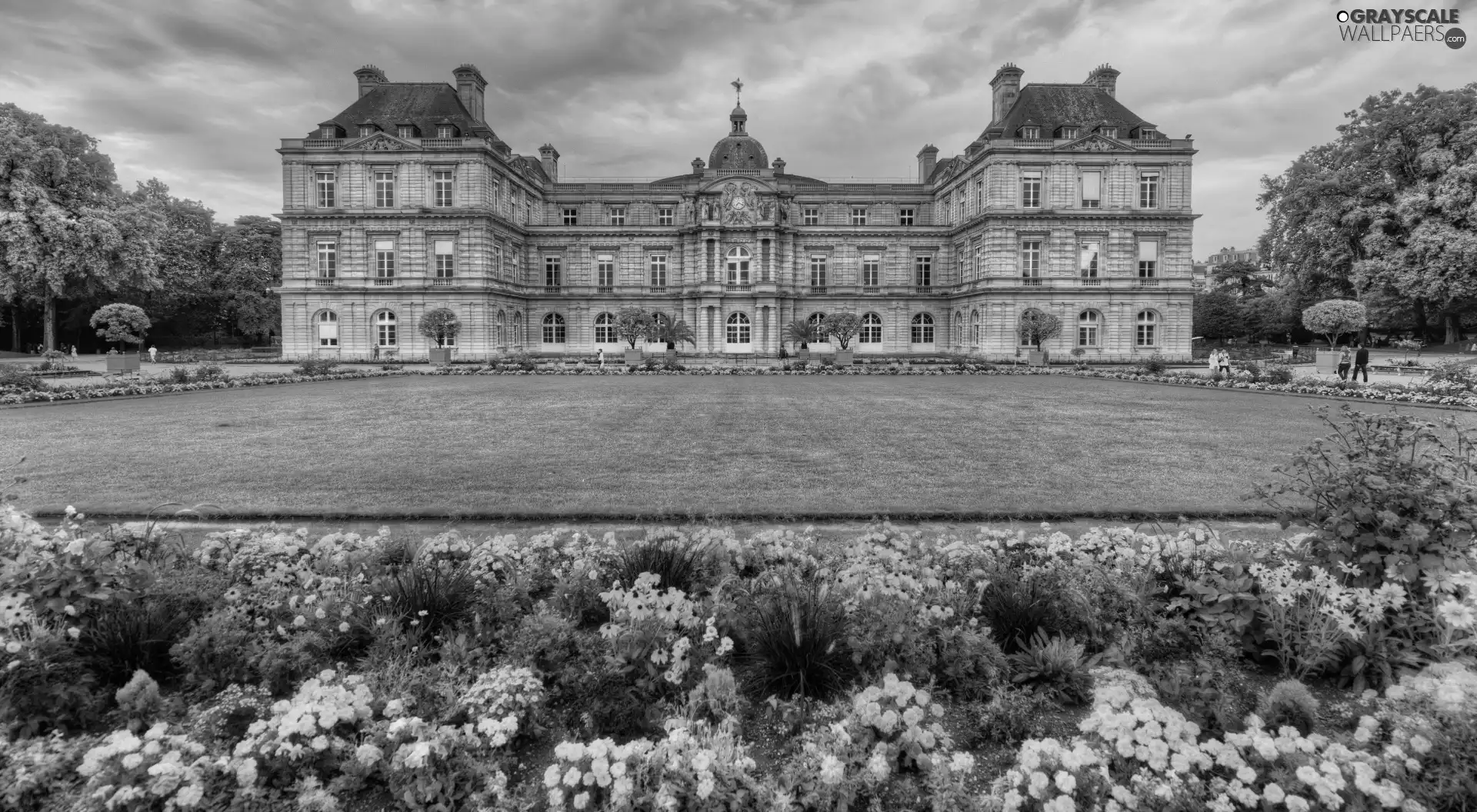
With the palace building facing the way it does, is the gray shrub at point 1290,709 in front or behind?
in front

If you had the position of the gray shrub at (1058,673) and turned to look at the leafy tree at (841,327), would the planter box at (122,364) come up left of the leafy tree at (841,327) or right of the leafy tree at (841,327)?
left

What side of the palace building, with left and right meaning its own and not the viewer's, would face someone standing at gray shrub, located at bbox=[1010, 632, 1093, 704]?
front

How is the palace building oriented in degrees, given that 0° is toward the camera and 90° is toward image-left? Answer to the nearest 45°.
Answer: approximately 0°

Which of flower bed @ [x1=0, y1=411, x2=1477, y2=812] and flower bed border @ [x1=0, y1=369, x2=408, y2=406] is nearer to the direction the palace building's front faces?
the flower bed
